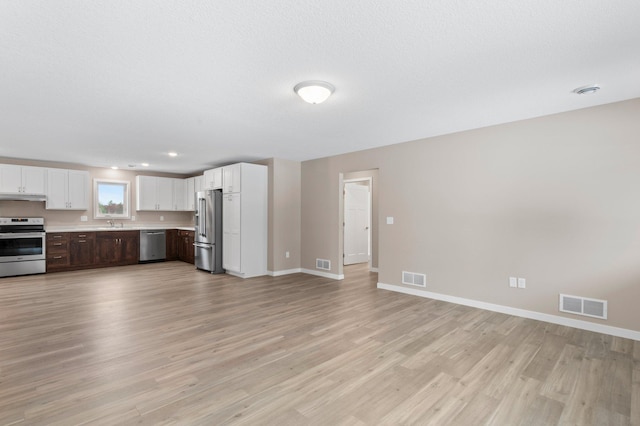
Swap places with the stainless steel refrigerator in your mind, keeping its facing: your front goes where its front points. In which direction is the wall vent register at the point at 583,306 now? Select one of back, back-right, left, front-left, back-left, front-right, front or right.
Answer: left

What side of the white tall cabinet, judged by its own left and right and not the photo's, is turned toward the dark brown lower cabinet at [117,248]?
right

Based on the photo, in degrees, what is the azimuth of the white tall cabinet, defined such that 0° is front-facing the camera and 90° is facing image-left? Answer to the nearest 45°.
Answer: approximately 45°

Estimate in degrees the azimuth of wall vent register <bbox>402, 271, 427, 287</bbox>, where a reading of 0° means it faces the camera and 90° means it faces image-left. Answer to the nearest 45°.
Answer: approximately 45°

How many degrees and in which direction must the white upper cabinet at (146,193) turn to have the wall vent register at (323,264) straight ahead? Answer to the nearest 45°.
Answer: approximately 45° to its left

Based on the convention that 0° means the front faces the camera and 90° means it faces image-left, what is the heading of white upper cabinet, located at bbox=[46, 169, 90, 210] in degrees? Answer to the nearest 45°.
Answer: approximately 0°
